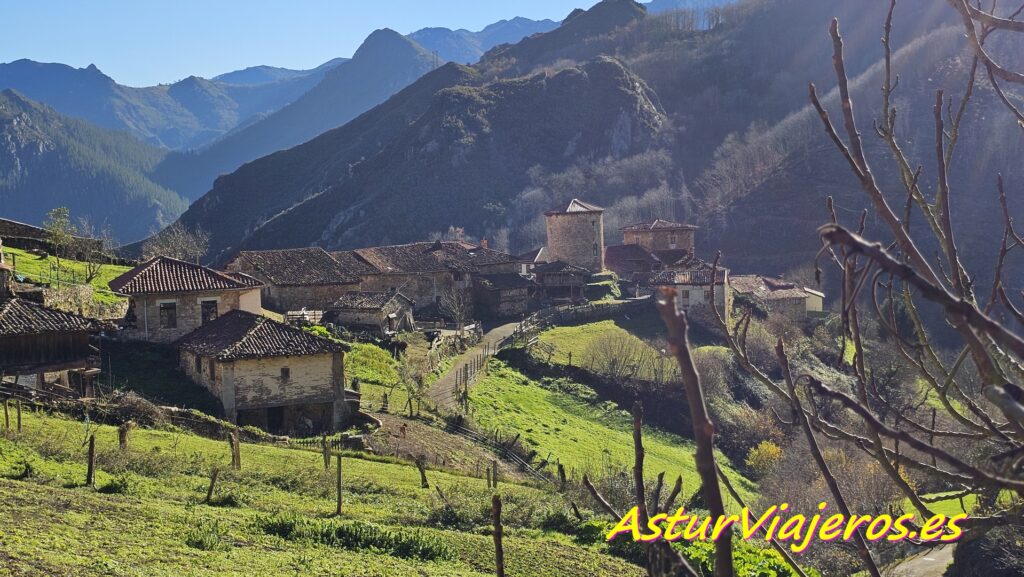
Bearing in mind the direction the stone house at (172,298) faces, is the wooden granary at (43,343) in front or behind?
in front

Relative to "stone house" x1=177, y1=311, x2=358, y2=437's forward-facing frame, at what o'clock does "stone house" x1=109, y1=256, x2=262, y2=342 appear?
"stone house" x1=109, y1=256, x2=262, y2=342 is roughly at 5 o'clock from "stone house" x1=177, y1=311, x2=358, y2=437.

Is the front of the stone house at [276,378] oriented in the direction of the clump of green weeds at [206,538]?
yes

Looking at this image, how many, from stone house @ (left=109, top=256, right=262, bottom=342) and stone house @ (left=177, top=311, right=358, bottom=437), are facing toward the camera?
2

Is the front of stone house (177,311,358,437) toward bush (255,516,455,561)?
yes

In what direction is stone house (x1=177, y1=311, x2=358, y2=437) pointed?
toward the camera

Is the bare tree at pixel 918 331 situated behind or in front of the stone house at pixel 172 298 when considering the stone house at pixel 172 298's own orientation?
in front

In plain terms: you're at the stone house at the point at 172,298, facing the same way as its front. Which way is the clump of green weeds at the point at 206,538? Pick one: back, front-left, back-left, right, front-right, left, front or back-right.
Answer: front

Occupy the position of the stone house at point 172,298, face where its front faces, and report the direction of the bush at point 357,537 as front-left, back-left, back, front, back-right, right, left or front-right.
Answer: front

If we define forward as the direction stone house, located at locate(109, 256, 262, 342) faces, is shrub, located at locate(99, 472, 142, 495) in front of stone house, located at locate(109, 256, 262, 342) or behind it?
in front

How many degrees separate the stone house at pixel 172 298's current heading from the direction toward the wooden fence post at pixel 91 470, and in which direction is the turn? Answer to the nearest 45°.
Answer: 0° — it already faces it

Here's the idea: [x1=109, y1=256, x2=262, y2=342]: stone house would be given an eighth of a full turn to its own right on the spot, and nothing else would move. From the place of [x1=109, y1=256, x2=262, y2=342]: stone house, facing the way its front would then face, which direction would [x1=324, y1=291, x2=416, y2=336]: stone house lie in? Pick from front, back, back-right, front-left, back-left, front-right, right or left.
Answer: back

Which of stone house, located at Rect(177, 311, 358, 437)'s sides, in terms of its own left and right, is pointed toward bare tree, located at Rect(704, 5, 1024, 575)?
front
